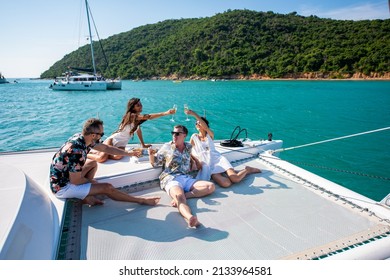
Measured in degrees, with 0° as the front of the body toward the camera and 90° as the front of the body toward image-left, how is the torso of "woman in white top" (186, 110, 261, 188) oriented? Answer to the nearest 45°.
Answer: approximately 45°

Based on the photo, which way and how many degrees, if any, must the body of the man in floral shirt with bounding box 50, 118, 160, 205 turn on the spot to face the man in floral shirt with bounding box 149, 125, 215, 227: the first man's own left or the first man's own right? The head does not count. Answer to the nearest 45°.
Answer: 0° — they already face them

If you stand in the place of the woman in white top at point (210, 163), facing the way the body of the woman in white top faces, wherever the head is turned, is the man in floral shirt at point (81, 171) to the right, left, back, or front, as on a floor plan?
right

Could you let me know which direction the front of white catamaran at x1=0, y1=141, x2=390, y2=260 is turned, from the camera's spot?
facing away from the viewer and to the right of the viewer

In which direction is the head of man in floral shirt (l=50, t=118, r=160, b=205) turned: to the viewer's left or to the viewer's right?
to the viewer's right

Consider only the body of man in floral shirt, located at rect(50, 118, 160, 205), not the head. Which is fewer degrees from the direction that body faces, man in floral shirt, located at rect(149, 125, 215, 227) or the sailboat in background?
the man in floral shirt

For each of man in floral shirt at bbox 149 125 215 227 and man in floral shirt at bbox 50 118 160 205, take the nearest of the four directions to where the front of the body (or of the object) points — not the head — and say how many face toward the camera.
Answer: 1

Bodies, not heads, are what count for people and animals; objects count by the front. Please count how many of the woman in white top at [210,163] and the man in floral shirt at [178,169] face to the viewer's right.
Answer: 0

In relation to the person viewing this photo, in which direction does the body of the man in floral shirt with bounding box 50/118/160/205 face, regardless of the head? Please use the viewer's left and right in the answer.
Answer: facing to the right of the viewer
